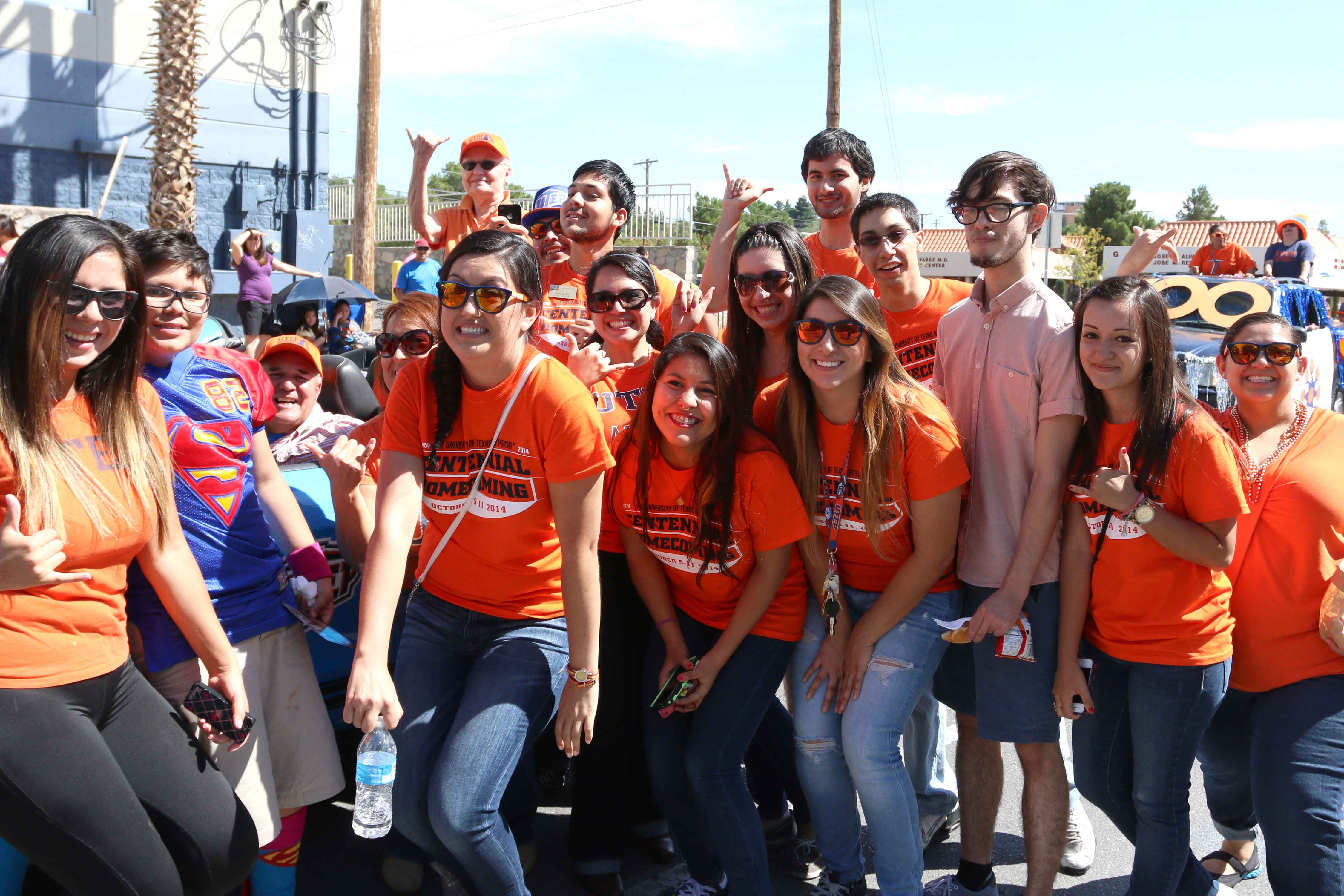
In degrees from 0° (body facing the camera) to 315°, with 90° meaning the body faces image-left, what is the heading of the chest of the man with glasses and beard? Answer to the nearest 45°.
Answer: approximately 45°

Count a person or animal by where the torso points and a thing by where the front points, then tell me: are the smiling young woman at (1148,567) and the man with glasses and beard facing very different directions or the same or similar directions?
same or similar directions

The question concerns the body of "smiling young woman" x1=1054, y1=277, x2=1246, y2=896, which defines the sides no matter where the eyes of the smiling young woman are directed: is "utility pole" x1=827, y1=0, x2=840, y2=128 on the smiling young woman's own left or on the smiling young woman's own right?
on the smiling young woman's own right

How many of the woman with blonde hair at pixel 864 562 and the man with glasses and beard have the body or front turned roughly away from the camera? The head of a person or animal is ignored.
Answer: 0

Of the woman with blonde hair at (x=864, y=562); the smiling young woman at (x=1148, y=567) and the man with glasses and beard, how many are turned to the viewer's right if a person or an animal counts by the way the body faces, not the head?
0

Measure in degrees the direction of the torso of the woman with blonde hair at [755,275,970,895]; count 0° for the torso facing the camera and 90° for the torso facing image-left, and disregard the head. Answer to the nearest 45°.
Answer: approximately 45°

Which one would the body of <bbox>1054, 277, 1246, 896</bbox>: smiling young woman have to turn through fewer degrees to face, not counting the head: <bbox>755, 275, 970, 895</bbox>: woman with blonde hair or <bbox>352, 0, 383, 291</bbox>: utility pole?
the woman with blonde hair

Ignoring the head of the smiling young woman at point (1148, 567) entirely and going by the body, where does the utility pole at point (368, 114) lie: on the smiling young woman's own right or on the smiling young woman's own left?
on the smiling young woman's own right

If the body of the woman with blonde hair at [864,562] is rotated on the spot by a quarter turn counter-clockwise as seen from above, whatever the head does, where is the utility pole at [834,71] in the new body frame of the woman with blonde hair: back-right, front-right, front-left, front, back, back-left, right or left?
back-left

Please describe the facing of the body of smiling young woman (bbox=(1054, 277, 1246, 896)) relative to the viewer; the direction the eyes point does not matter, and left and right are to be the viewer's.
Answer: facing the viewer and to the left of the viewer

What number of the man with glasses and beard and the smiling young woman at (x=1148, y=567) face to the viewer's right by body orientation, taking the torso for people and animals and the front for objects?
0

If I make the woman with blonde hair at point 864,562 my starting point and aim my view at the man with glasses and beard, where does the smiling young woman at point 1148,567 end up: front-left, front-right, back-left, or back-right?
front-right

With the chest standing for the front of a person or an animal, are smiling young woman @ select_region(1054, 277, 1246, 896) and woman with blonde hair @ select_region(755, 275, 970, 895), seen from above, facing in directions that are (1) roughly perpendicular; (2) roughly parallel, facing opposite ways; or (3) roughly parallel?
roughly parallel
